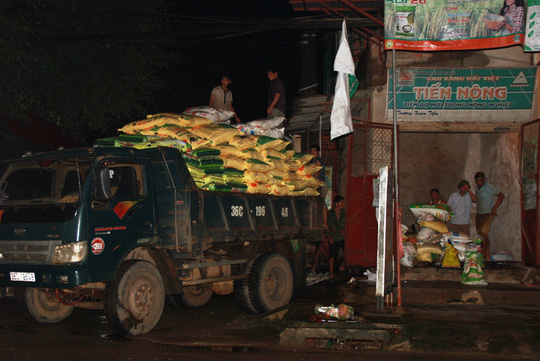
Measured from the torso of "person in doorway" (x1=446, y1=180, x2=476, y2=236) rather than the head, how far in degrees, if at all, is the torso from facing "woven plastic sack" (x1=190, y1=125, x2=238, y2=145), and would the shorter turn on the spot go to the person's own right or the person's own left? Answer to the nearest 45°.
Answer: approximately 45° to the person's own right

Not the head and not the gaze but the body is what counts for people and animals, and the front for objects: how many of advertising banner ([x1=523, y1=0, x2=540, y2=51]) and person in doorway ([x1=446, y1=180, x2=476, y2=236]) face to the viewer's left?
0

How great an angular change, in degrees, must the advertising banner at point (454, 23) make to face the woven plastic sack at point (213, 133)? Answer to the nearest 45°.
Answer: approximately 45° to its right

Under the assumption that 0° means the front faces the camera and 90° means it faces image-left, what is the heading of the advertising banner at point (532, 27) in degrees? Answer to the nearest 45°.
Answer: approximately 0°
